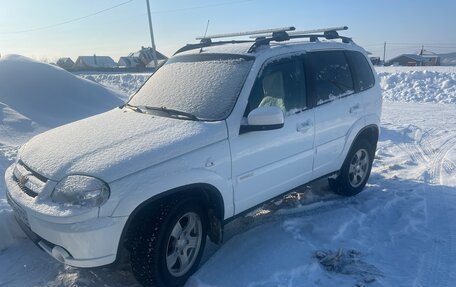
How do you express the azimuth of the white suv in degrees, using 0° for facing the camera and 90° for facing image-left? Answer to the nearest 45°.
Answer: approximately 45°
